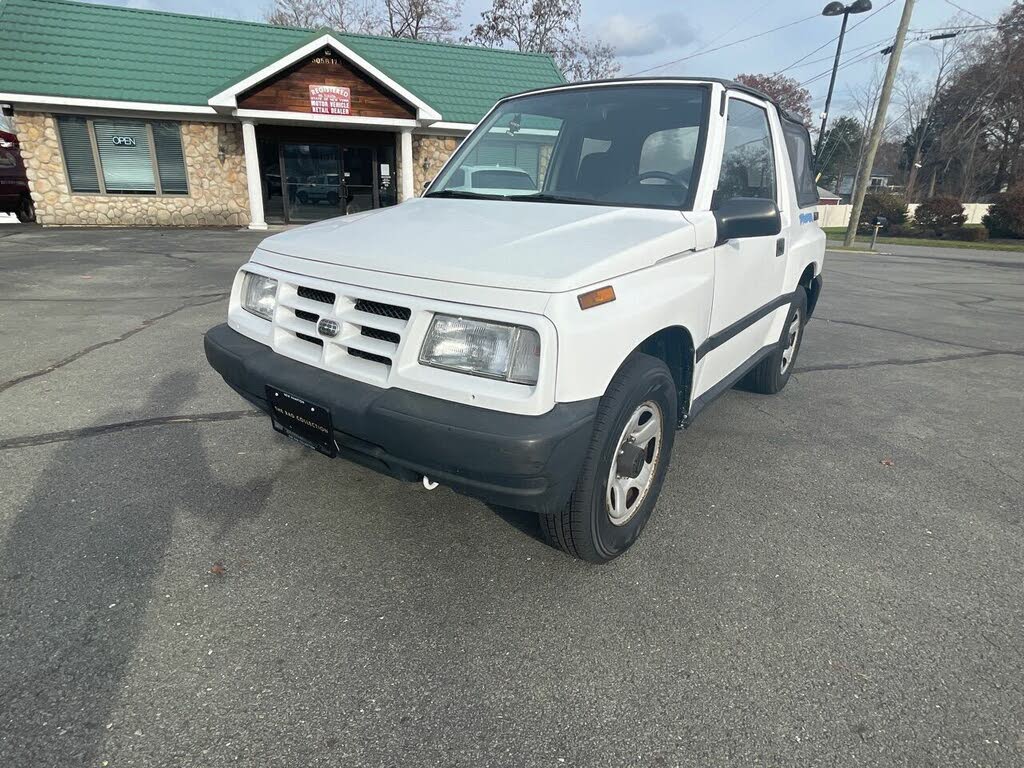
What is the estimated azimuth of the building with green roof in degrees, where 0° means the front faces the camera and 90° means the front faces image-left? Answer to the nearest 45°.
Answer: approximately 0°

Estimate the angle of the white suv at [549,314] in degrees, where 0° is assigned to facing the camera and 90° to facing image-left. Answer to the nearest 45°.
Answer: approximately 45°

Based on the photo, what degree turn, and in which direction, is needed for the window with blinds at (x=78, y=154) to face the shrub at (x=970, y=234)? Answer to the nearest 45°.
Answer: approximately 90° to its left

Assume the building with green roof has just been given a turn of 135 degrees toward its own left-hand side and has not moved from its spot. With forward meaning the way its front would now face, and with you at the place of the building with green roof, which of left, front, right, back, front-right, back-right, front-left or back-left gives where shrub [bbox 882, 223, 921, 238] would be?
front-right

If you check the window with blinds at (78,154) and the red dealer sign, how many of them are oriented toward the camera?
2

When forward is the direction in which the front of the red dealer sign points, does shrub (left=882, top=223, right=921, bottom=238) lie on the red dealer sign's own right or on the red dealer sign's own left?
on the red dealer sign's own left

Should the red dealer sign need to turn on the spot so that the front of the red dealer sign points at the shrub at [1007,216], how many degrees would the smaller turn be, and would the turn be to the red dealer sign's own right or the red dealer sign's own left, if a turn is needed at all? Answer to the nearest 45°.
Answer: approximately 90° to the red dealer sign's own left

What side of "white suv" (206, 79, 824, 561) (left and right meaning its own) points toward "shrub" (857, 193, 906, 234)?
back

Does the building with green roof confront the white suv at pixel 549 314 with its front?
yes
